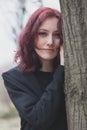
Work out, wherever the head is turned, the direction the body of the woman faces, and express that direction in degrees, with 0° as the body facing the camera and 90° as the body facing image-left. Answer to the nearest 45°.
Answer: approximately 315°
